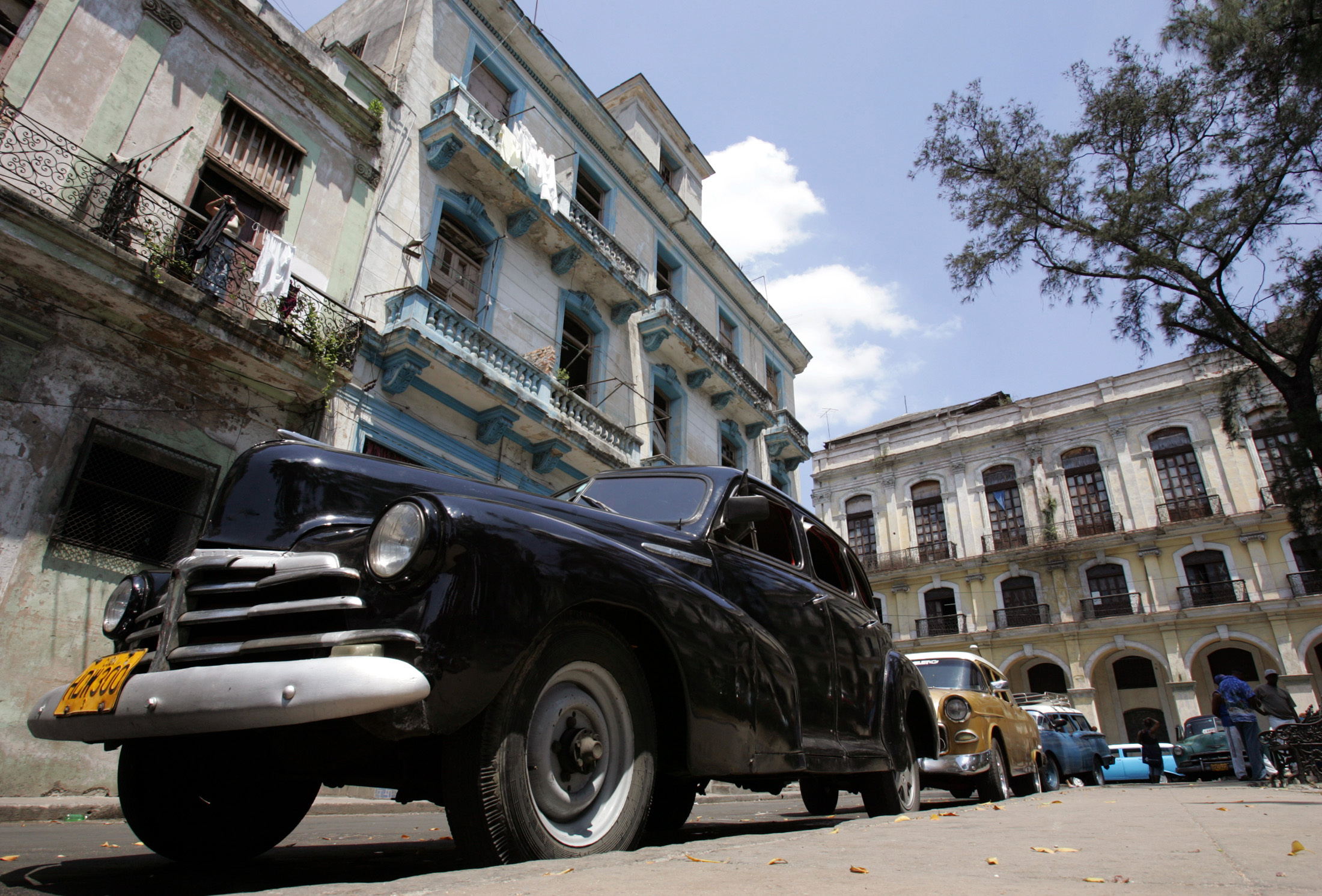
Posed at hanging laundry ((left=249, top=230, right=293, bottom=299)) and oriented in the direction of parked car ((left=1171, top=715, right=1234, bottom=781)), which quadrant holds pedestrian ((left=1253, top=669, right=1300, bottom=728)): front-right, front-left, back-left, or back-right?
front-right

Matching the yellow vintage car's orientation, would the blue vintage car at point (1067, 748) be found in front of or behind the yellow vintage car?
behind

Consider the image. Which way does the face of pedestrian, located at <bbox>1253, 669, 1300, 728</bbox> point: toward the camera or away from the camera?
toward the camera

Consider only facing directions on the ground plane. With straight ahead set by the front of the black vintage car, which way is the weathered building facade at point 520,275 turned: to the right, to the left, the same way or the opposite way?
to the left

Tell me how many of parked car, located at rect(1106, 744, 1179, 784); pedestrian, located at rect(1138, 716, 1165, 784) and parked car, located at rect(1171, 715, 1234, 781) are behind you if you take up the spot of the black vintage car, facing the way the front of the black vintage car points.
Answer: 3

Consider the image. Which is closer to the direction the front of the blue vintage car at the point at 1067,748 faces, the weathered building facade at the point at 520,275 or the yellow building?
the weathered building facade

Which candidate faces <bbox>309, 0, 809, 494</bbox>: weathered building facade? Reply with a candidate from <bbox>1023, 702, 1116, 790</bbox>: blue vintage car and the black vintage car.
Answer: the blue vintage car

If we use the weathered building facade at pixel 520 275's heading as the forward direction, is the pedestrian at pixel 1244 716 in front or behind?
in front

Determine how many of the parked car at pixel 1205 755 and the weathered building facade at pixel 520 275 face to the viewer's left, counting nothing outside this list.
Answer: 0

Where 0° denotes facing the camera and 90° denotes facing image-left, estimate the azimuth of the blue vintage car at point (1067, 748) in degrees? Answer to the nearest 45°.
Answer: approximately 45°

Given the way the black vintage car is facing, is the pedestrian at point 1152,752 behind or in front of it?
behind

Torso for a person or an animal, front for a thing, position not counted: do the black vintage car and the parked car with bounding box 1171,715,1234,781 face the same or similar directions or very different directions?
same or similar directions

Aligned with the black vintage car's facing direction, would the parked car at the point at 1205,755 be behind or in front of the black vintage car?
behind

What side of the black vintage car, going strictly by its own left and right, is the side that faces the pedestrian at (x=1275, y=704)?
back

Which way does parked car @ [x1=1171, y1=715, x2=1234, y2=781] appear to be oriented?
toward the camera

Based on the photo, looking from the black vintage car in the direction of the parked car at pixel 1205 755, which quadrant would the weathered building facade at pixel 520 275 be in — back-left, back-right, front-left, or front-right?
front-left

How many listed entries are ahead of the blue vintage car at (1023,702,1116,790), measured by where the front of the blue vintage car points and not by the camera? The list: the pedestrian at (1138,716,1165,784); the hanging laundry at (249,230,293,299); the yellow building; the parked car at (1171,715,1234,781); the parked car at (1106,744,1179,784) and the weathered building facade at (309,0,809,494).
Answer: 2

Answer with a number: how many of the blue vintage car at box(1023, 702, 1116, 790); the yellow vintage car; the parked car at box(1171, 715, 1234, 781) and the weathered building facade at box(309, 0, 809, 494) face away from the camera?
0

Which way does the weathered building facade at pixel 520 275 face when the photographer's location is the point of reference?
facing the viewer and to the right of the viewer

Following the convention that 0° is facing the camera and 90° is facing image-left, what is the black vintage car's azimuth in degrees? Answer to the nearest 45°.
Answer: approximately 45°
